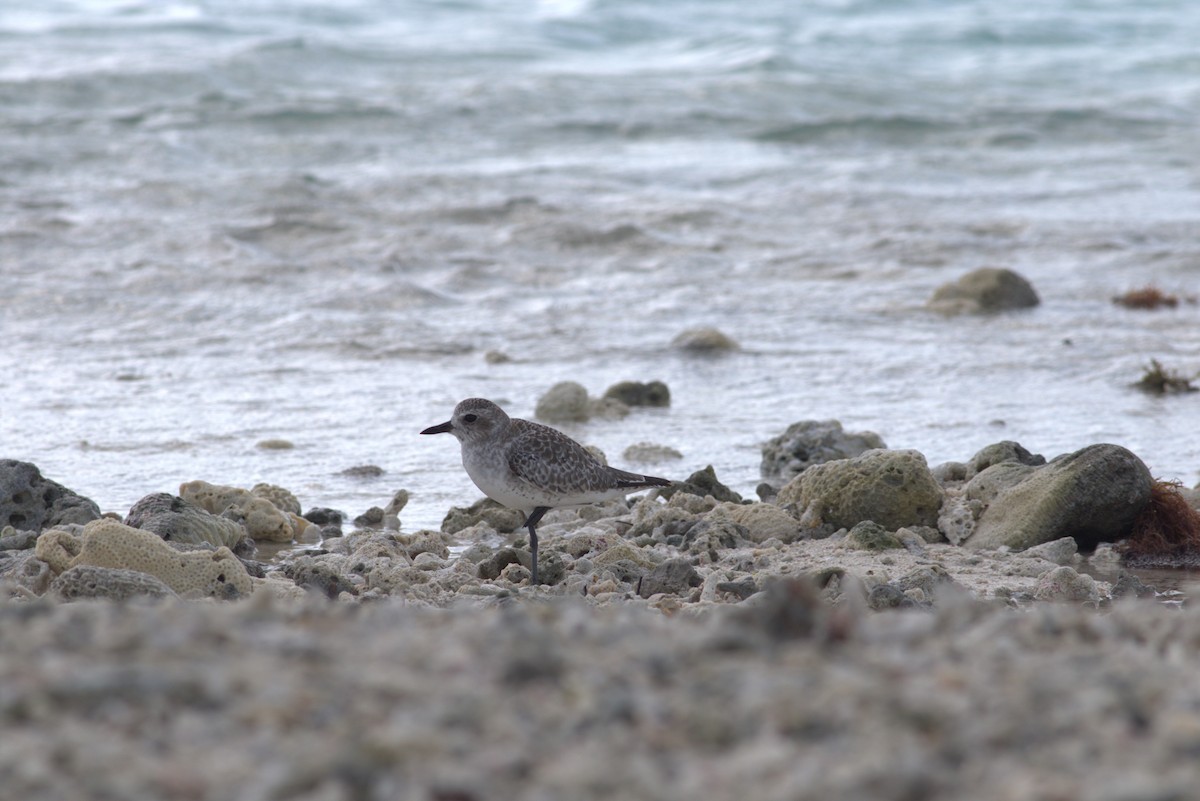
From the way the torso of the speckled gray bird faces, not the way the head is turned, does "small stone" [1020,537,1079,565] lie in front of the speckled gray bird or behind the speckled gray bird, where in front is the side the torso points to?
behind

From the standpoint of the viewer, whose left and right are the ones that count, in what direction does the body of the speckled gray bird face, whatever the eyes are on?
facing to the left of the viewer

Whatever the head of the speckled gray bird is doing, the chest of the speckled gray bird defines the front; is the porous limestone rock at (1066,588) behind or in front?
behind

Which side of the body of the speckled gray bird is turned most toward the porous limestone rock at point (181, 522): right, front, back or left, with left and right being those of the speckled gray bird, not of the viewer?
front

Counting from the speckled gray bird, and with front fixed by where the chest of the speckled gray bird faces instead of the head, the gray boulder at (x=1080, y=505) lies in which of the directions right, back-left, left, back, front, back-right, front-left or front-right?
back

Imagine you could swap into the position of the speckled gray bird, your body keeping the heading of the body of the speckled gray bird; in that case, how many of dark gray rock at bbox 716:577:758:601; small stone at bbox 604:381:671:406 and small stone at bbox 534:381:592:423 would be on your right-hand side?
2

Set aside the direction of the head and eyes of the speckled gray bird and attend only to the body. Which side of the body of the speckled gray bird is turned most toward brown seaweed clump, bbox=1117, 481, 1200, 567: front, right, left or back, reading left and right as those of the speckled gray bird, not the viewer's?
back

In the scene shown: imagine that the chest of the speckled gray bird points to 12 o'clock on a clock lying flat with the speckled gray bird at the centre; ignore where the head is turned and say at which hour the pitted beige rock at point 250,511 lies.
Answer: The pitted beige rock is roughly at 1 o'clock from the speckled gray bird.

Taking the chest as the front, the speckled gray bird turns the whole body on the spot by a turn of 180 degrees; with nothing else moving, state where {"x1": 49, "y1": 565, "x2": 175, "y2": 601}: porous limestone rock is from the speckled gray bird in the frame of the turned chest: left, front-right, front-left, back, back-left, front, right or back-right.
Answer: back-right

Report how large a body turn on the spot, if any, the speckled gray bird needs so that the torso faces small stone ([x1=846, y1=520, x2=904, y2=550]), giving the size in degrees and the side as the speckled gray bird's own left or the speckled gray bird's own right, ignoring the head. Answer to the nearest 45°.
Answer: approximately 180°

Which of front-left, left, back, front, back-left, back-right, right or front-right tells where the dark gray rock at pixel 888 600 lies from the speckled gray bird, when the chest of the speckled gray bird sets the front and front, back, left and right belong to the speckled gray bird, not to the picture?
back-left

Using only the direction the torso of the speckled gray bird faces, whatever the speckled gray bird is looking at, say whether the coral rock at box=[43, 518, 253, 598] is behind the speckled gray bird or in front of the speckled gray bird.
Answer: in front

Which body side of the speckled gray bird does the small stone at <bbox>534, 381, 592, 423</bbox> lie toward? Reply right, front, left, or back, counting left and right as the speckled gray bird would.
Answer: right
